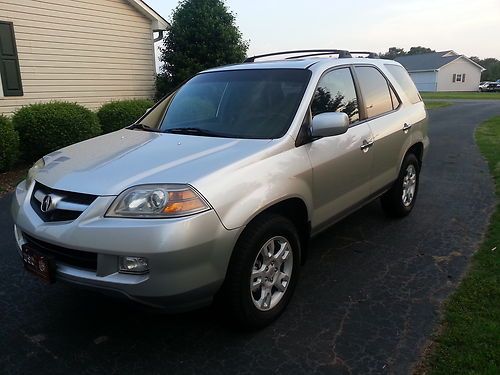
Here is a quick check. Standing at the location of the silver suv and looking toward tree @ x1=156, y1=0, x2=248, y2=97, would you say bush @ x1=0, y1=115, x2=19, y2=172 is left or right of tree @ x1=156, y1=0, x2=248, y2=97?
left

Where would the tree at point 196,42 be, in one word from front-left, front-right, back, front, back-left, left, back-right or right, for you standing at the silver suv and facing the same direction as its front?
back-right

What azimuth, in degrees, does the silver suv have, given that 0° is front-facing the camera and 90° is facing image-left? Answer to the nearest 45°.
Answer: approximately 45°

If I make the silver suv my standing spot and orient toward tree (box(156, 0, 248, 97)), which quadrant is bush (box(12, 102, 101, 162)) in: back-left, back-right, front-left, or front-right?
front-left

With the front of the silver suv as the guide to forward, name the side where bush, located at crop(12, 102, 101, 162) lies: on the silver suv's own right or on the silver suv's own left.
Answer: on the silver suv's own right

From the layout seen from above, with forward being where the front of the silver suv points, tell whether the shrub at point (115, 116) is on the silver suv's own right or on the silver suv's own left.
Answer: on the silver suv's own right

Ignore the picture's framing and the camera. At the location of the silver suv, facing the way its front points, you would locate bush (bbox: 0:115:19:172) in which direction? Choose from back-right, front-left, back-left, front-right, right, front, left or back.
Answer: right

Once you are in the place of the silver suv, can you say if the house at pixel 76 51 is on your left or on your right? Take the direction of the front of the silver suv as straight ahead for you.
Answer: on your right

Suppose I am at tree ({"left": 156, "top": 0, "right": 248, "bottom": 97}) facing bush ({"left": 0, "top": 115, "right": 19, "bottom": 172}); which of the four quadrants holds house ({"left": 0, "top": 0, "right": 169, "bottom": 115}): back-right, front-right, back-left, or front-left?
front-right
